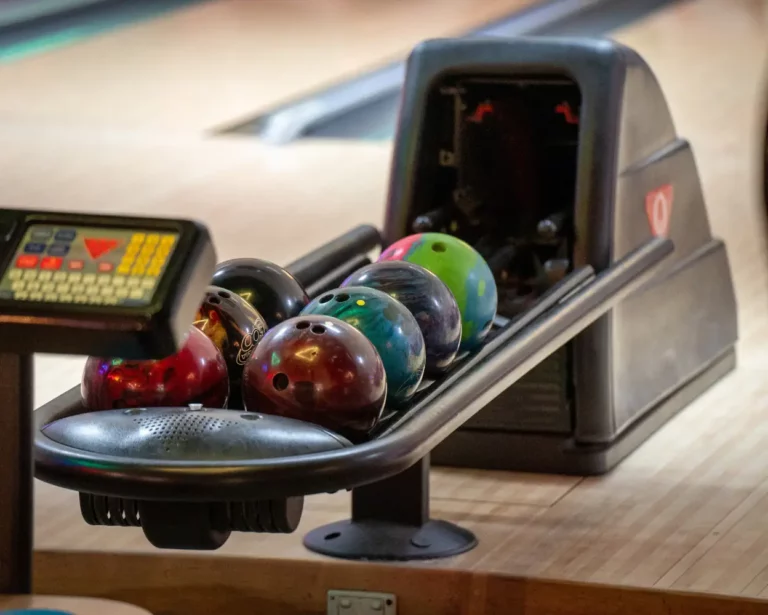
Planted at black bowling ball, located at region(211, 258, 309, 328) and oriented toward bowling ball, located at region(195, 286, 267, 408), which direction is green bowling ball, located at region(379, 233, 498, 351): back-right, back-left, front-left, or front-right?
back-left

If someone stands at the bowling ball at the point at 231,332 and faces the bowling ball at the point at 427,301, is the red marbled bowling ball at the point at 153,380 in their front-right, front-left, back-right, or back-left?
back-right

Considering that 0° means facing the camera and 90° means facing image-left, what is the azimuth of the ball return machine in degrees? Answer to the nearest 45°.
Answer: approximately 45°
